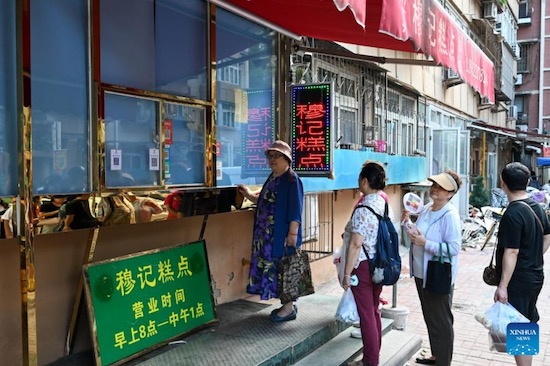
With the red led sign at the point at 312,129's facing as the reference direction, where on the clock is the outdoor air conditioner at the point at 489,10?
The outdoor air conditioner is roughly at 7 o'clock from the red led sign.

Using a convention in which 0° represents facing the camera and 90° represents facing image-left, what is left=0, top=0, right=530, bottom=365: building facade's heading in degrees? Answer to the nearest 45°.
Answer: approximately 315°

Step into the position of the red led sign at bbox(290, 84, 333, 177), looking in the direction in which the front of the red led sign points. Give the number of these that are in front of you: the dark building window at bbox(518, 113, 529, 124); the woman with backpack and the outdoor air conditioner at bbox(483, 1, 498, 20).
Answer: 1

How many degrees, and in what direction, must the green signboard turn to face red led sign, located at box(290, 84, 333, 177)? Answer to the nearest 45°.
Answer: approximately 90° to its left

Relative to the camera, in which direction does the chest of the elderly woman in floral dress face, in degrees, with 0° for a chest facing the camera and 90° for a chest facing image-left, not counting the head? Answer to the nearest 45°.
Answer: approximately 45°

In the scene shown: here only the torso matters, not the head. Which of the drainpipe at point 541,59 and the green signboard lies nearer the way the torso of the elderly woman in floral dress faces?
the green signboard

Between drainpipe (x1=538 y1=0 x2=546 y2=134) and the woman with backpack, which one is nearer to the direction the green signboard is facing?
the woman with backpack
